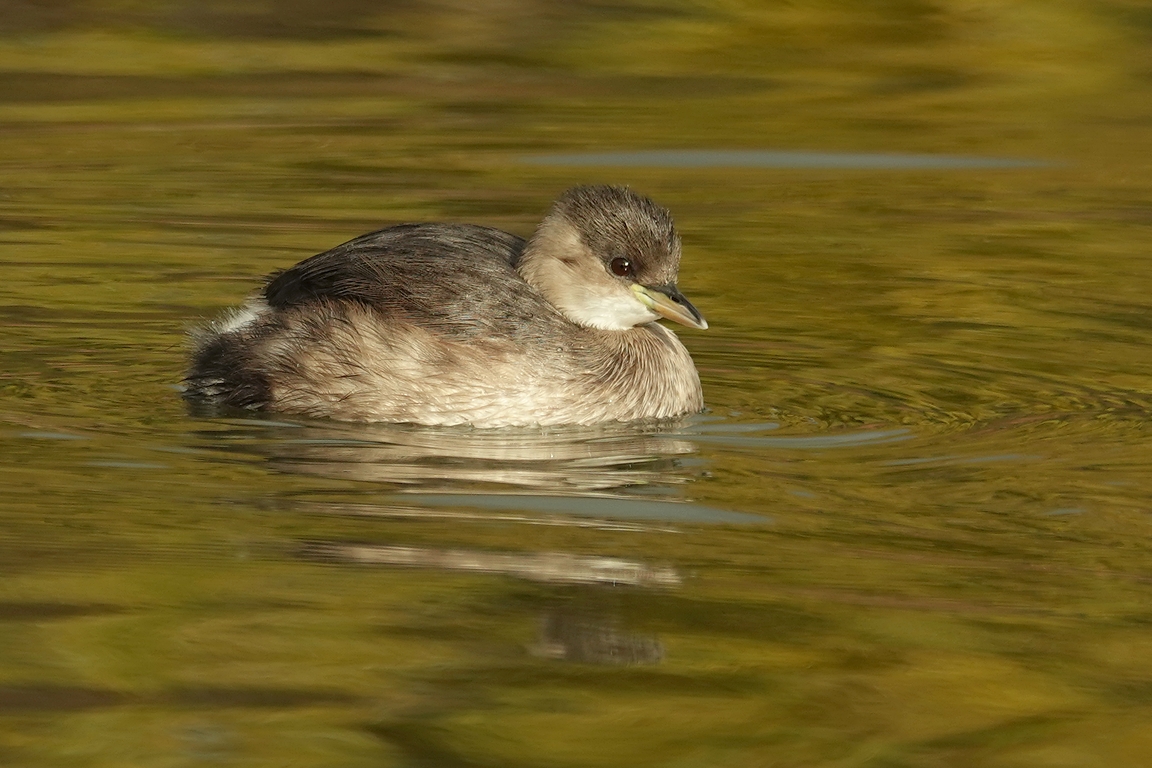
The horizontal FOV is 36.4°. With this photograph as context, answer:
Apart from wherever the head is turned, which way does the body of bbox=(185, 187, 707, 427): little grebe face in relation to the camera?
to the viewer's right
